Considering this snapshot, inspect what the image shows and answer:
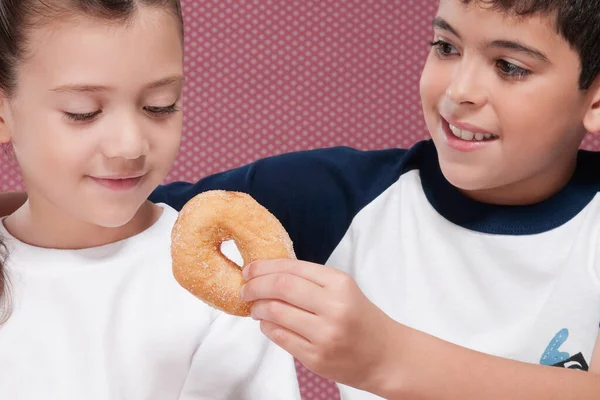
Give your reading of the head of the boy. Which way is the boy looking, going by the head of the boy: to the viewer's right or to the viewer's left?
to the viewer's left

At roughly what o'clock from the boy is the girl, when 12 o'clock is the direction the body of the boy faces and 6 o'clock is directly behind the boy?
The girl is roughly at 2 o'clock from the boy.

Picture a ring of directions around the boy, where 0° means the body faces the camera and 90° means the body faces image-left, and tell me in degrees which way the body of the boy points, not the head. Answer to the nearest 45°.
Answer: approximately 0°
